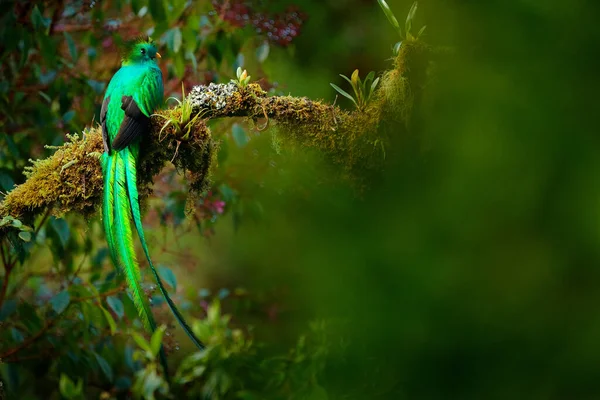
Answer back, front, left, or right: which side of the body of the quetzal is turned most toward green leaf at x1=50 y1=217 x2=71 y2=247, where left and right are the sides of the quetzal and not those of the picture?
left

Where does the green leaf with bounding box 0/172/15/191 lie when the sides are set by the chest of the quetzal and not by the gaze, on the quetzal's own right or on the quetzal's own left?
on the quetzal's own left

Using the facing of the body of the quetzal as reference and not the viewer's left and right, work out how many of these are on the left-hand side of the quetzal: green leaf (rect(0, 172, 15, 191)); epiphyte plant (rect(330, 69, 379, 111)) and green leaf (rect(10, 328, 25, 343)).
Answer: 2

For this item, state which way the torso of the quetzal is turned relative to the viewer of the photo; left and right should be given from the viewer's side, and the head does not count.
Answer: facing away from the viewer and to the right of the viewer

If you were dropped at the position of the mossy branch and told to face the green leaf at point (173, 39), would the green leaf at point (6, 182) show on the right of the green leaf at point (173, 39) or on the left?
left

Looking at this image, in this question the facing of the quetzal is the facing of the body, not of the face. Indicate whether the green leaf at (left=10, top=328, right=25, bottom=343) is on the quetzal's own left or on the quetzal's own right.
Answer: on the quetzal's own left
